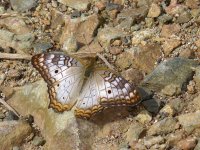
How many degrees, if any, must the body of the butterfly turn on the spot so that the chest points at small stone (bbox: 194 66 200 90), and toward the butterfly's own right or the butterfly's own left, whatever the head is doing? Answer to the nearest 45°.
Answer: approximately 90° to the butterfly's own right

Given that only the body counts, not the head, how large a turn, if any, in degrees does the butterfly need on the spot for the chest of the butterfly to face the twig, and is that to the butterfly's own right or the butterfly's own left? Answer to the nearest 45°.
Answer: approximately 45° to the butterfly's own left

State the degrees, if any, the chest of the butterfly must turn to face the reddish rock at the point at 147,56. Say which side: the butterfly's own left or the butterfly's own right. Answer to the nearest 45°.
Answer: approximately 45° to the butterfly's own right

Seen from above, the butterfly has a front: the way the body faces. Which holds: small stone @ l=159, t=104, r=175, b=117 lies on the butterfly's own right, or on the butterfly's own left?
on the butterfly's own right

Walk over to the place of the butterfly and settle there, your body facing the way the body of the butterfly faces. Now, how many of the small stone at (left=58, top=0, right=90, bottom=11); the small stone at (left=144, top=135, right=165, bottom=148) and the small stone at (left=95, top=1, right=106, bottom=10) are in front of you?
2

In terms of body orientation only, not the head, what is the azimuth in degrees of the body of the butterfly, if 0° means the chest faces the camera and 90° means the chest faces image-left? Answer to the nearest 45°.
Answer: approximately 180°

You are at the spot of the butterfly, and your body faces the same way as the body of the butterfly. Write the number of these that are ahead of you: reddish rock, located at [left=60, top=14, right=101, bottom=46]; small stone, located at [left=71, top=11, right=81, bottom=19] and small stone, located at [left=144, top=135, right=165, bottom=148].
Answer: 2
